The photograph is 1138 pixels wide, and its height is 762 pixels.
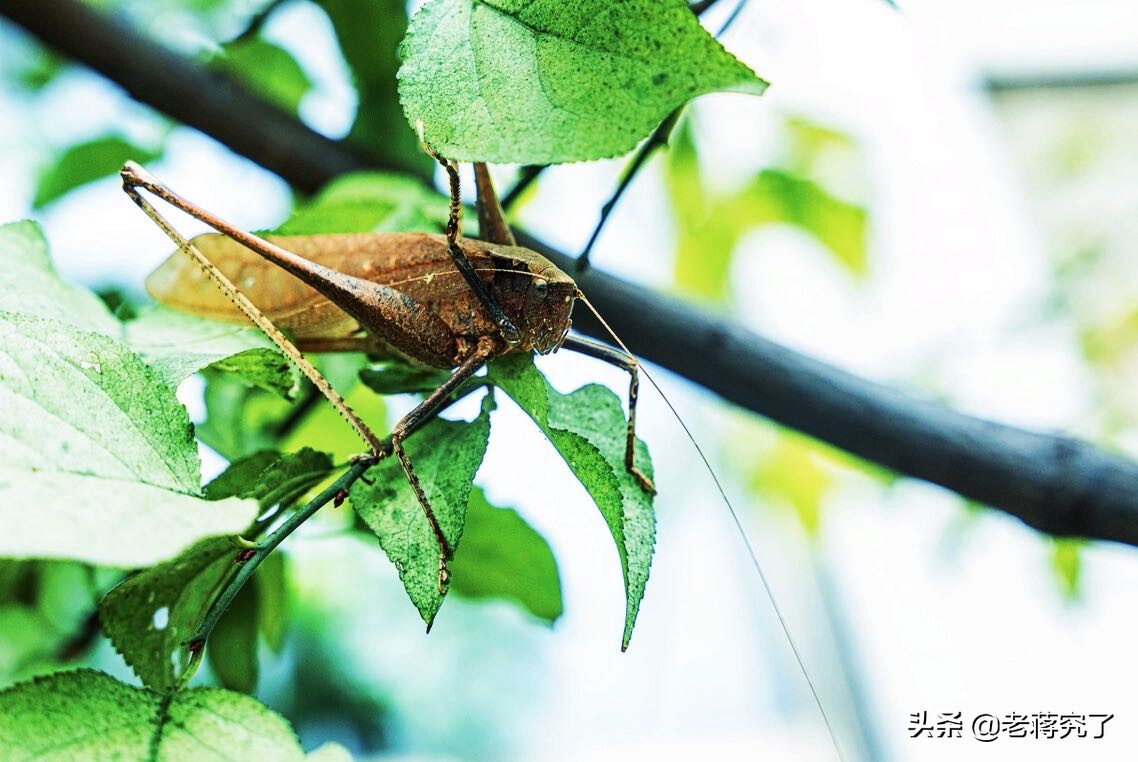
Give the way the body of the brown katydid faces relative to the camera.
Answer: to the viewer's right
